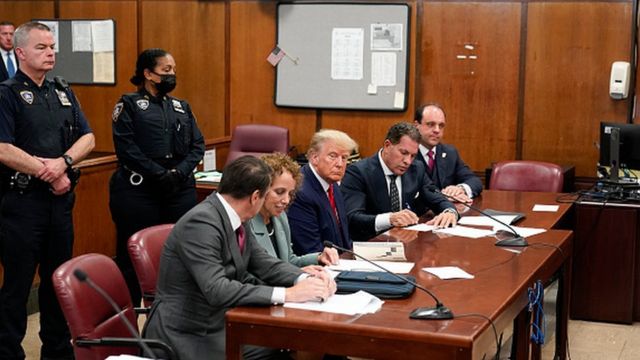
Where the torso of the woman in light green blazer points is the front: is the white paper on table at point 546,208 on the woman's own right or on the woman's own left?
on the woman's own left

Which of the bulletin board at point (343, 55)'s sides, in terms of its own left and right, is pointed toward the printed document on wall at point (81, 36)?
right

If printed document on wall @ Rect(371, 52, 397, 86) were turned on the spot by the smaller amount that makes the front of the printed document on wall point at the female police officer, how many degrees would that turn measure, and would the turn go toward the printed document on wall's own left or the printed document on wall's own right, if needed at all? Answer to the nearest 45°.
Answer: approximately 45° to the printed document on wall's own right

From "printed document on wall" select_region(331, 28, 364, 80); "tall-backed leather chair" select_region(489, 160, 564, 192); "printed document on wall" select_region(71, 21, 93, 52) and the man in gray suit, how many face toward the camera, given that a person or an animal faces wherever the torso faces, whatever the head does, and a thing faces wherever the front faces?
3

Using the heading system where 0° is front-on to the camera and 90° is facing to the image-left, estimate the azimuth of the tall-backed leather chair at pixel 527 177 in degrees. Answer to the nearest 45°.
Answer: approximately 0°

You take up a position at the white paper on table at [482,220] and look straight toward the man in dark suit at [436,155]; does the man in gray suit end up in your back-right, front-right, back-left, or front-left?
back-left

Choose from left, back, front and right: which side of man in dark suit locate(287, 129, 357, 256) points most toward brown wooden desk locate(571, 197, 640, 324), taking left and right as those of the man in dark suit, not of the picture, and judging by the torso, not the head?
left

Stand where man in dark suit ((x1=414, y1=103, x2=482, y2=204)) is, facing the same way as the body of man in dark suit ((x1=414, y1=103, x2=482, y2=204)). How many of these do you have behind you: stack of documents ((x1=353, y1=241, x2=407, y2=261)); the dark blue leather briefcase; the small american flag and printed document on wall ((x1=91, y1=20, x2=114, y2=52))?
2

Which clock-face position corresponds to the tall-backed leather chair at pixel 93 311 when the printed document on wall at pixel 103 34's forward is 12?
The tall-backed leather chair is roughly at 12 o'clock from the printed document on wall.

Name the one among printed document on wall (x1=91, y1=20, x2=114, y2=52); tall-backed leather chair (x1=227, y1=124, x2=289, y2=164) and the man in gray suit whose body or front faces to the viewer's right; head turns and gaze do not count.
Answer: the man in gray suit

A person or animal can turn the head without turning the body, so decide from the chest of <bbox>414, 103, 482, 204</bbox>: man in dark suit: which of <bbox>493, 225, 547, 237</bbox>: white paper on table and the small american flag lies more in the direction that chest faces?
the white paper on table
